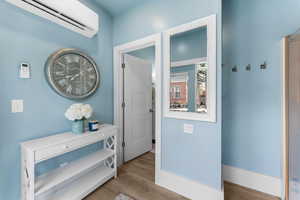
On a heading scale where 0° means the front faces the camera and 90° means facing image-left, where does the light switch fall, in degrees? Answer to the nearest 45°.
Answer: approximately 0°

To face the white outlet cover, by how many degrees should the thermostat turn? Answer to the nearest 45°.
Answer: approximately 45° to its left

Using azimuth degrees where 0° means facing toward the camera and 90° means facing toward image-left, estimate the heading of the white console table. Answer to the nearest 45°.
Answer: approximately 315°

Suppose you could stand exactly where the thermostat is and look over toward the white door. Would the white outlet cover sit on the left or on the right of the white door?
right

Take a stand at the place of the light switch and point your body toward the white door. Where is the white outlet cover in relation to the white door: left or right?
right

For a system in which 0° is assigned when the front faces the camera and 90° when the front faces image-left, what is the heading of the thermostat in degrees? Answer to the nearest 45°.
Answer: approximately 0°

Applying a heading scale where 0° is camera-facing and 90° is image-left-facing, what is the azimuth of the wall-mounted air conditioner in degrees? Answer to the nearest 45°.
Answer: approximately 315°

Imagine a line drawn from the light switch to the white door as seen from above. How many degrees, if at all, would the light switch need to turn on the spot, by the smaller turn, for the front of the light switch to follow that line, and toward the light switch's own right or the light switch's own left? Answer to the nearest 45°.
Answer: approximately 90° to the light switch's own left
